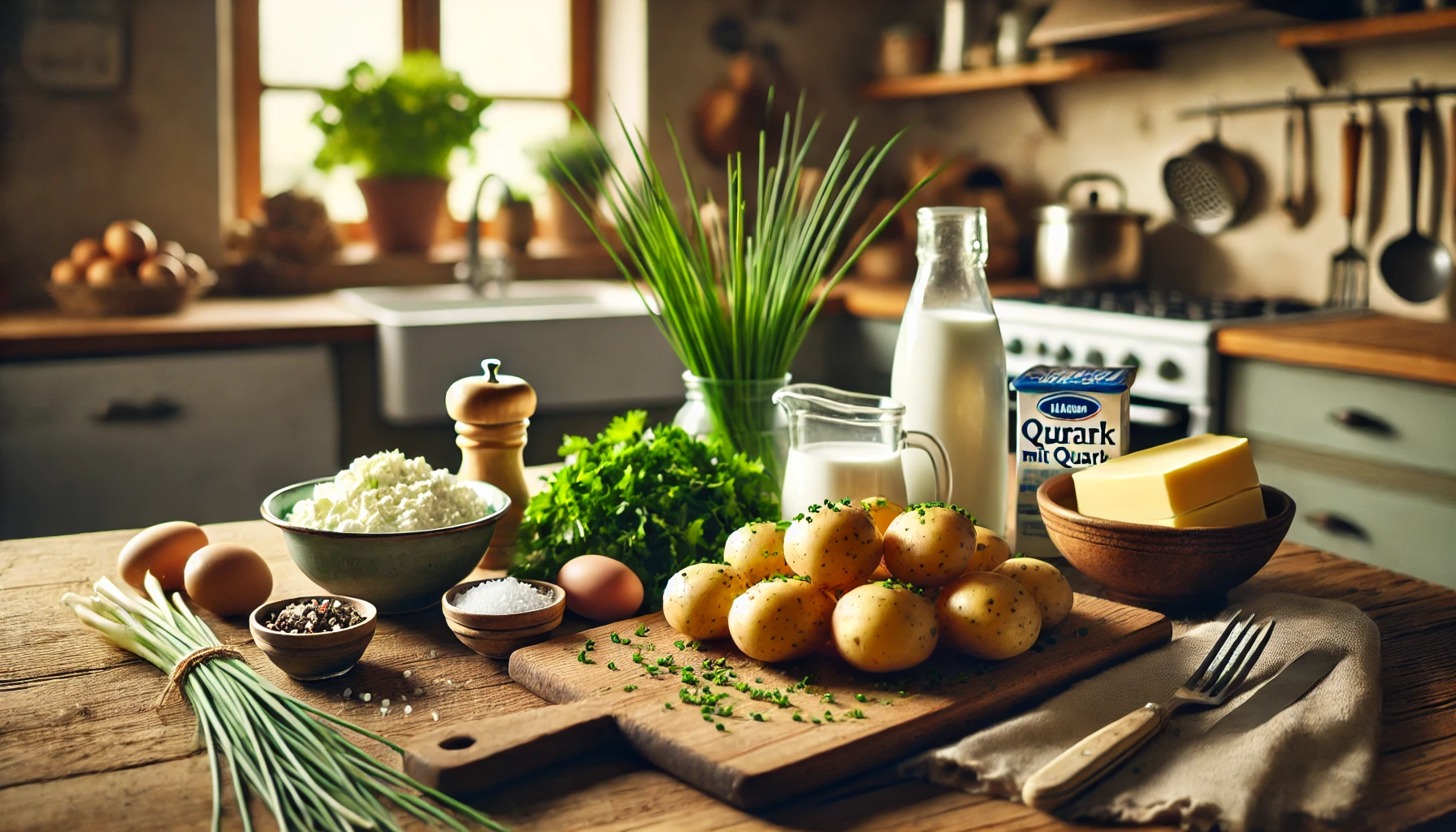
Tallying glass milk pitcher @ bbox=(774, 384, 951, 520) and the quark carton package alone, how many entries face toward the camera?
1

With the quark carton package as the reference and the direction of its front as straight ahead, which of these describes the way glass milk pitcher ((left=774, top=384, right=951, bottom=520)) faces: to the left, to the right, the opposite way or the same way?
to the right

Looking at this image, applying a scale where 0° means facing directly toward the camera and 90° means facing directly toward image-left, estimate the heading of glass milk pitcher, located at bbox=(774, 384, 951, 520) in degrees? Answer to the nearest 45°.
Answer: approximately 90°

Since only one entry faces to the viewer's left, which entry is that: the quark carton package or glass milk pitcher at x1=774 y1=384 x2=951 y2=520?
the glass milk pitcher

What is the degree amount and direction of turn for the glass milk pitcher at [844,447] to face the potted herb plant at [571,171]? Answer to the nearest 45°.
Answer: approximately 90° to its right

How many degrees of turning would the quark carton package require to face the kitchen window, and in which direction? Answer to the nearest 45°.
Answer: approximately 135° to its right
